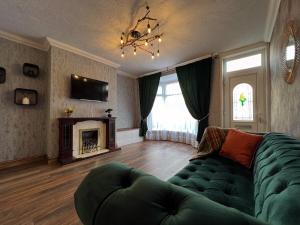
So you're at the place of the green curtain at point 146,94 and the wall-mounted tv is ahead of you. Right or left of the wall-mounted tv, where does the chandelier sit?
left

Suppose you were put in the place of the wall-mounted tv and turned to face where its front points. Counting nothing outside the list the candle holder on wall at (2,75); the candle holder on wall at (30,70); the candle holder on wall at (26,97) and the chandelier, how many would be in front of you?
1

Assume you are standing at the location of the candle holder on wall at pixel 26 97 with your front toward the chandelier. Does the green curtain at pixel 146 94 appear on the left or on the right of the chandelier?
left

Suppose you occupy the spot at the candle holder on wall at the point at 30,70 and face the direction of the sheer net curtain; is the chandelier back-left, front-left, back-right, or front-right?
front-right

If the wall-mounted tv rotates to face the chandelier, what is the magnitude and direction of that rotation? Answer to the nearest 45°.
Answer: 0° — it already faces it

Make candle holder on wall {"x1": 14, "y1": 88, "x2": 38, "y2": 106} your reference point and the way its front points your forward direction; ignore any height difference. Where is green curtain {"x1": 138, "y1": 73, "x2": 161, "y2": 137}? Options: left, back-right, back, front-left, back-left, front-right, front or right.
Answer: left

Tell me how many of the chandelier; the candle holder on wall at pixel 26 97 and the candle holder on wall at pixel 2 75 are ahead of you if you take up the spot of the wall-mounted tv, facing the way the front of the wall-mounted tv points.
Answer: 1

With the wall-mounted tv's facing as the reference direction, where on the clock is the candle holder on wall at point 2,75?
The candle holder on wall is roughly at 4 o'clock from the wall-mounted tv.

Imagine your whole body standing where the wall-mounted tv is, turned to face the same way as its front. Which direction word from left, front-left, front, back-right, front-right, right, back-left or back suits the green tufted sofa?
front-right

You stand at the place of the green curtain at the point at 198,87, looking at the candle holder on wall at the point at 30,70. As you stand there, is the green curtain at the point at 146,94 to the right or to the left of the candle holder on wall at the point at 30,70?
right

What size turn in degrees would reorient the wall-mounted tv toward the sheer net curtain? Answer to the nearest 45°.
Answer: approximately 45° to its left

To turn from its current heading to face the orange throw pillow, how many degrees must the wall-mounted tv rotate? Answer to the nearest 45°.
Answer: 0° — it already faces it

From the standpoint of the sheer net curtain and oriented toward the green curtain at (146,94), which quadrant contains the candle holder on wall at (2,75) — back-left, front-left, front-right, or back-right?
front-left

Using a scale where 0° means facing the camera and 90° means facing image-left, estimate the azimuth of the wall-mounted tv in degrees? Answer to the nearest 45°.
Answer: approximately 315°

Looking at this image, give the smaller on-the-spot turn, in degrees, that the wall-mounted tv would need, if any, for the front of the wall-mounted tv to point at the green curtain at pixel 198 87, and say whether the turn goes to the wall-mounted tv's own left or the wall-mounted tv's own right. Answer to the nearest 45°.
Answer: approximately 45° to the wall-mounted tv's own left

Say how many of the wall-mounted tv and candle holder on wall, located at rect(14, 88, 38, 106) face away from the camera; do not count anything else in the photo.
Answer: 0

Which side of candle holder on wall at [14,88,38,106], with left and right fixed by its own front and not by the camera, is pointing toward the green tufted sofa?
front

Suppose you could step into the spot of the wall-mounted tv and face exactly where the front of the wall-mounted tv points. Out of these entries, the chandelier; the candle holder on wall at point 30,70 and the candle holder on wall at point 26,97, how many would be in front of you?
1

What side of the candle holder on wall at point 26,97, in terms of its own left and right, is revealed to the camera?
front

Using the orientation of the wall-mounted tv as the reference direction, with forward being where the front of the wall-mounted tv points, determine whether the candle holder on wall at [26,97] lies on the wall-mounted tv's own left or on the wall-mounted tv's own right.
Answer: on the wall-mounted tv's own right
